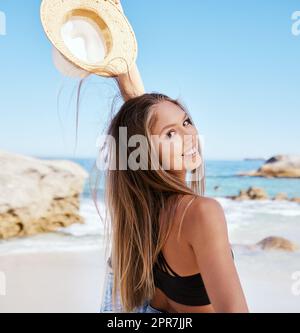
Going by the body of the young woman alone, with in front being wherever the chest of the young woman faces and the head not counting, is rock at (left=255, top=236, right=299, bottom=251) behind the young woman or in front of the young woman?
in front

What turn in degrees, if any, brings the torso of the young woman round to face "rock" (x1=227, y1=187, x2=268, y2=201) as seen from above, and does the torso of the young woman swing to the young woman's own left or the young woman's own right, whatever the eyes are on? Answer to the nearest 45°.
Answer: approximately 45° to the young woman's own left

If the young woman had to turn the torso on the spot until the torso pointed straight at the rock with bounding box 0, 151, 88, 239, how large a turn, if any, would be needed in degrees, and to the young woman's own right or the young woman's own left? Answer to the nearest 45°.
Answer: approximately 45° to the young woman's own left

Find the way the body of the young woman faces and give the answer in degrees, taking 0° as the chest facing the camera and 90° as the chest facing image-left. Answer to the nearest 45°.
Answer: approximately 225°

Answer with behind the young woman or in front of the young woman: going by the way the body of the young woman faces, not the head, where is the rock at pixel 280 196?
in front

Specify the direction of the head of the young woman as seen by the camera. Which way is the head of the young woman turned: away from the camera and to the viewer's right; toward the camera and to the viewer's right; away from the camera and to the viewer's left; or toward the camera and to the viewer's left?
toward the camera and to the viewer's right
